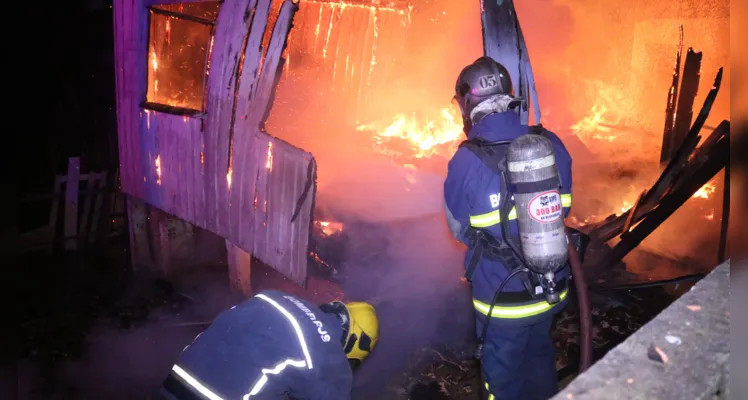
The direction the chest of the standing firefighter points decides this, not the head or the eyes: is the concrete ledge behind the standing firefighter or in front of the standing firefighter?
behind

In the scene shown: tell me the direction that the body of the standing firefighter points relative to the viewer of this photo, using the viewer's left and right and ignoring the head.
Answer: facing away from the viewer and to the left of the viewer

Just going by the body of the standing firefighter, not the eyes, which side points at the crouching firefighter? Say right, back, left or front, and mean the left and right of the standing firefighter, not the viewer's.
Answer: left

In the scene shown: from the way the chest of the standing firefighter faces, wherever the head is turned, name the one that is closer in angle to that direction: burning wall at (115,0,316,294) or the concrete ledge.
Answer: the burning wall

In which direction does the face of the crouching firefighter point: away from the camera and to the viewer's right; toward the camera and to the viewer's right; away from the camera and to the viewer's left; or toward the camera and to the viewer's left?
away from the camera and to the viewer's right

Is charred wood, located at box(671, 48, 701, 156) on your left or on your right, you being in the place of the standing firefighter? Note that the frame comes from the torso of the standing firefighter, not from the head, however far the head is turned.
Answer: on your right
